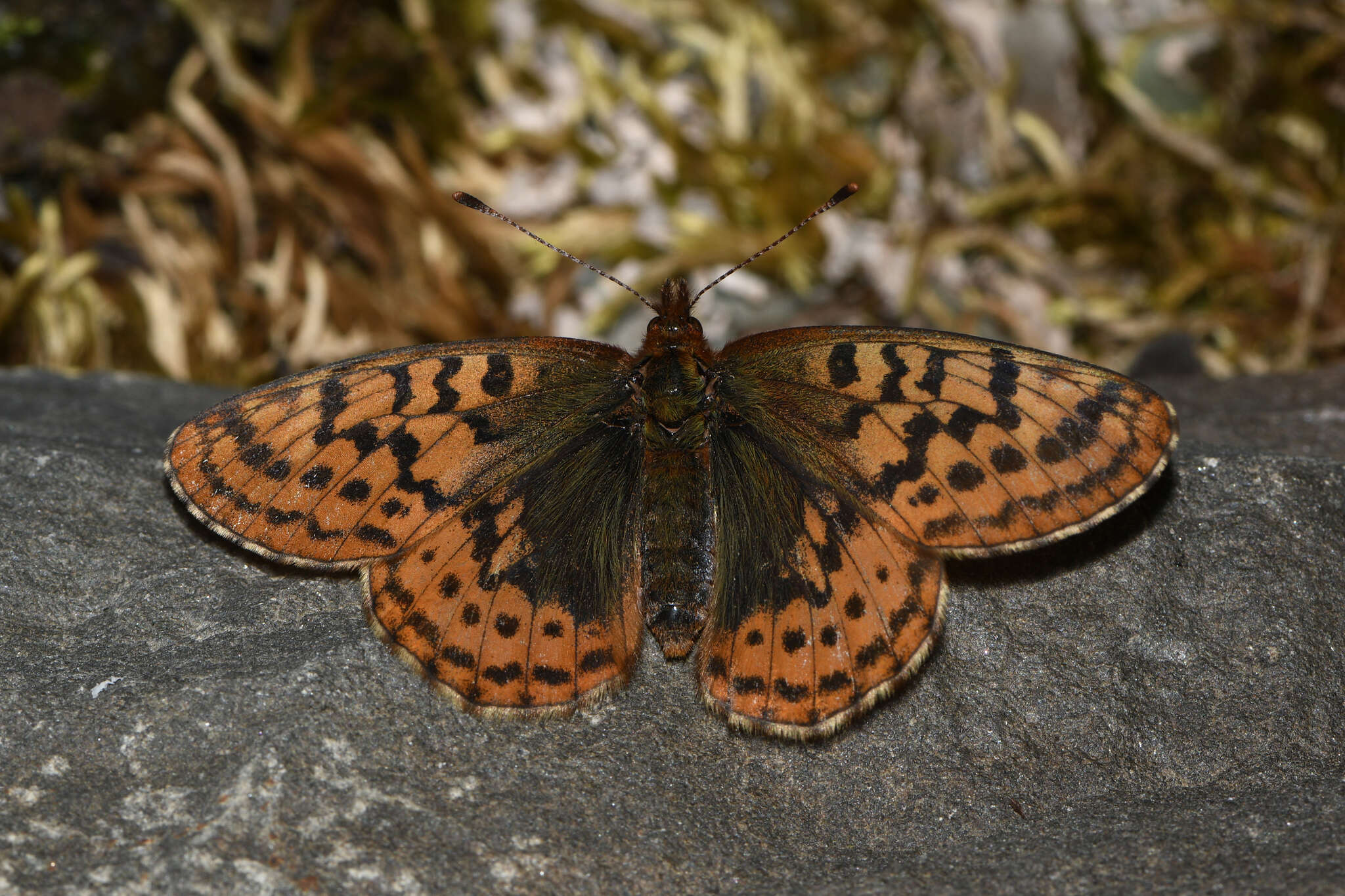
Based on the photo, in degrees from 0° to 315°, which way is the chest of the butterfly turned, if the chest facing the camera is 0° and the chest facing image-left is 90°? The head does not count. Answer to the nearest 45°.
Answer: approximately 180°
